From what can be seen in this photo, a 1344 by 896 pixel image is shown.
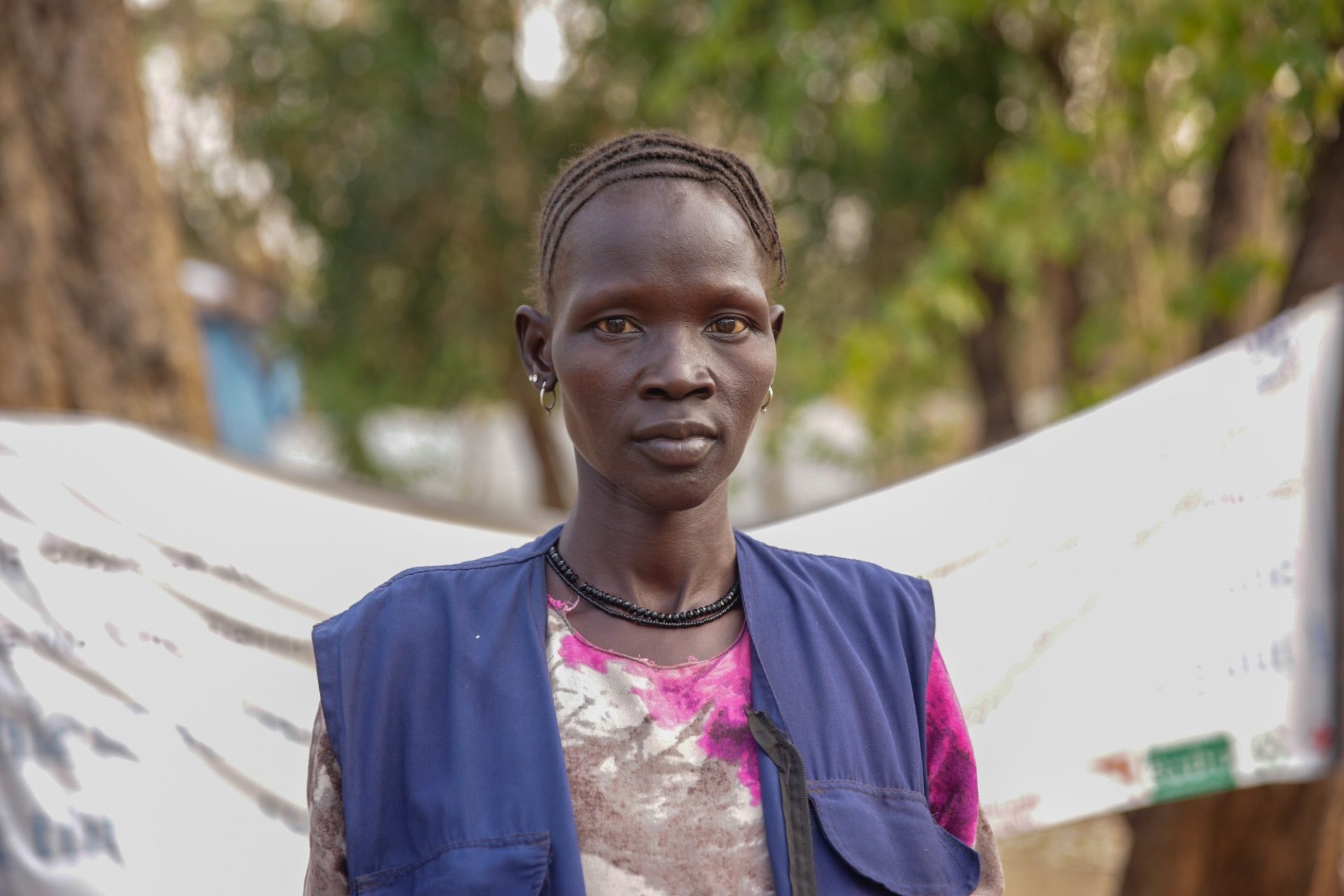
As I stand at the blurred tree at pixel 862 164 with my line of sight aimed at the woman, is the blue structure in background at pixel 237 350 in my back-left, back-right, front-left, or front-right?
back-right

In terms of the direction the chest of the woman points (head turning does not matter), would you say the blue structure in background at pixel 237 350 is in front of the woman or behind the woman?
behind

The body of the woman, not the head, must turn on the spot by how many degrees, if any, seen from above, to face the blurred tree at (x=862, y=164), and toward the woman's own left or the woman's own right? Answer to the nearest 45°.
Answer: approximately 180°

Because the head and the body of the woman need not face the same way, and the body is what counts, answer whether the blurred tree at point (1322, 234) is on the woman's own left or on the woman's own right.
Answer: on the woman's own left

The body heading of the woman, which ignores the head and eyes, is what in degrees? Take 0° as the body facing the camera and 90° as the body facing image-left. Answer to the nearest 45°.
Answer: approximately 0°
